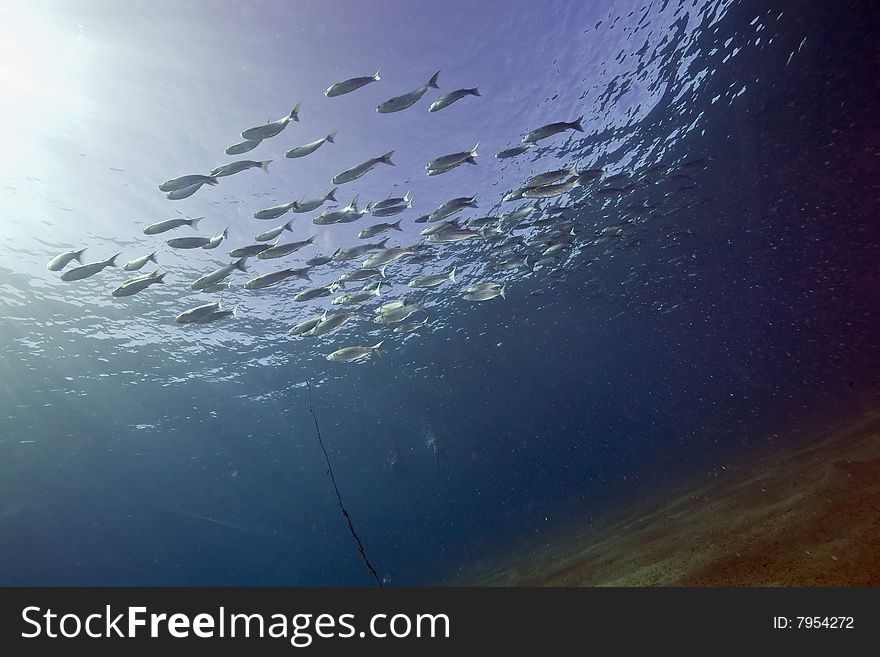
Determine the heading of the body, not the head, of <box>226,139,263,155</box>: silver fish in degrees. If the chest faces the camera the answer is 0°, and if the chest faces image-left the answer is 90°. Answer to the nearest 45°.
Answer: approximately 90°

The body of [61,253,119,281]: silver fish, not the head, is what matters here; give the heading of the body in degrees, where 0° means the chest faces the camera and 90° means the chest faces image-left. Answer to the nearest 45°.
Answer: approximately 90°

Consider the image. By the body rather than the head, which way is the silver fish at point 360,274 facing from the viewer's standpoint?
to the viewer's left

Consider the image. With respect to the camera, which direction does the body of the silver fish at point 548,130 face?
to the viewer's left

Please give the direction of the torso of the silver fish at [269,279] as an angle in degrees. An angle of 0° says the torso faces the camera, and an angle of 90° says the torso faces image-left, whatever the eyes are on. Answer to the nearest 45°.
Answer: approximately 90°

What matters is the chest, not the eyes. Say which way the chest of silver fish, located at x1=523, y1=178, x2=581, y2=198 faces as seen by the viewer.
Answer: to the viewer's left

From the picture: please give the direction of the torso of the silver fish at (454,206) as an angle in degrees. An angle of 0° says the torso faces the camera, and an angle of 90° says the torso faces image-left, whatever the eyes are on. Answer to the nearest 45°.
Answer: approximately 90°

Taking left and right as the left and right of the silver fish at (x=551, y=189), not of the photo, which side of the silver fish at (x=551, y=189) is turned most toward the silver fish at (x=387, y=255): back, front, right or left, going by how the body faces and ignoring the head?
front
